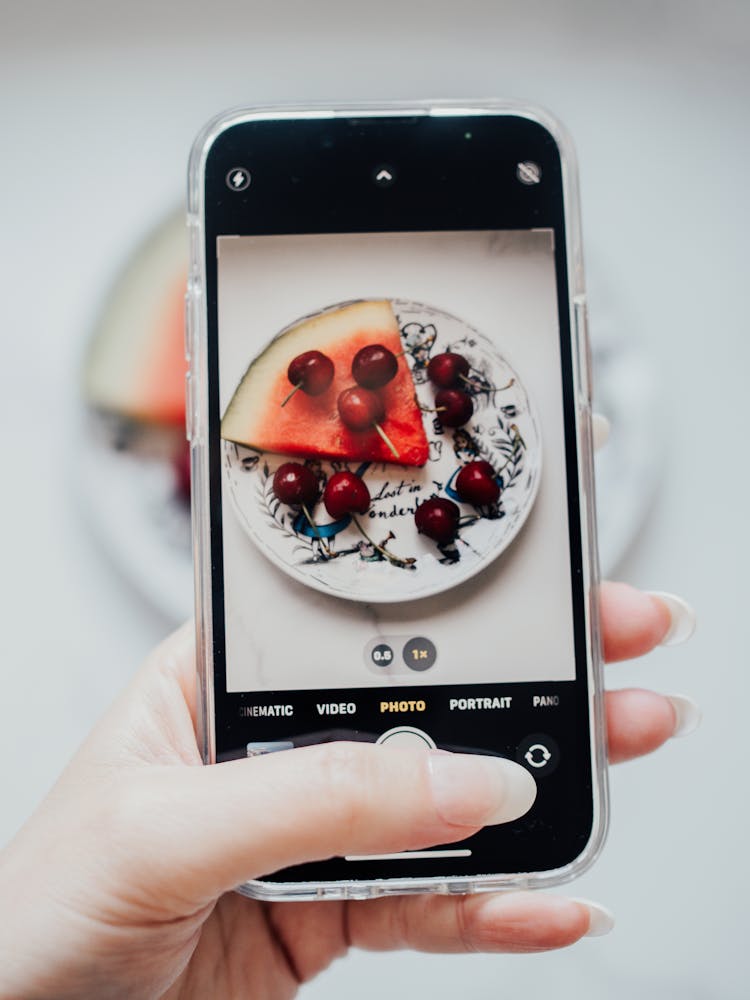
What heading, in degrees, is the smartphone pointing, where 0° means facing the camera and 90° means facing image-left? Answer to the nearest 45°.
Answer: approximately 0°
